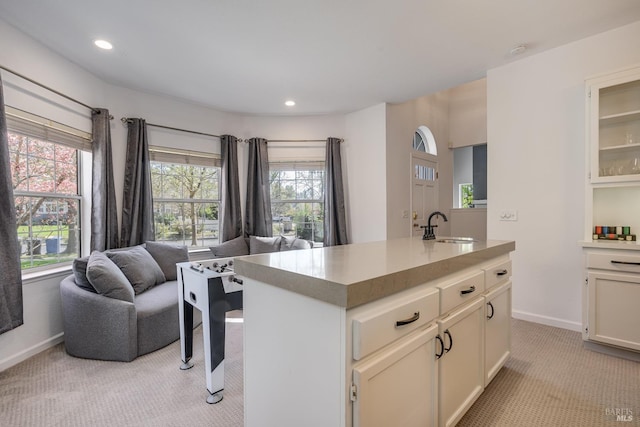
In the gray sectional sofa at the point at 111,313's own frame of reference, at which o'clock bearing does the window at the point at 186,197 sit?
The window is roughly at 8 o'clock from the gray sectional sofa.

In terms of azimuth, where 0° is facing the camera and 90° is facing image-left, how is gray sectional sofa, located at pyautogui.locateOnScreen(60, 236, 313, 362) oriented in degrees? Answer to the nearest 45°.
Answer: approximately 315°

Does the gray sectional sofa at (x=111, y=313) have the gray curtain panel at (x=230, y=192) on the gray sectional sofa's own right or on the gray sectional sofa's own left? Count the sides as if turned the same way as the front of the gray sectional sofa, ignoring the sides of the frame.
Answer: on the gray sectional sofa's own left

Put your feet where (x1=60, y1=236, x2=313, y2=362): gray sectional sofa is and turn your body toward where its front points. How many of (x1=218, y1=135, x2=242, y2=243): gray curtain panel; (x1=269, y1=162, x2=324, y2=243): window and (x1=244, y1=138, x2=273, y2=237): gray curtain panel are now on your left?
3

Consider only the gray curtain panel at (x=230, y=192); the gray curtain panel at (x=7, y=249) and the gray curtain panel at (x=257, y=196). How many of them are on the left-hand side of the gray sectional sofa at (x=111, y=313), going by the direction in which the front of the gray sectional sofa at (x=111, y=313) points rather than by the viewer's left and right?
2

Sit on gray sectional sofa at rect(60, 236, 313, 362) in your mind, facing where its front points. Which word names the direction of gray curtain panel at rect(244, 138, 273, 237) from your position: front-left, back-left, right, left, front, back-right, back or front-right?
left

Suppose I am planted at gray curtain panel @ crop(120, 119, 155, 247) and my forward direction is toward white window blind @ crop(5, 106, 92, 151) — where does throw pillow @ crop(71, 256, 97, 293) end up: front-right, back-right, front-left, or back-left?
front-left

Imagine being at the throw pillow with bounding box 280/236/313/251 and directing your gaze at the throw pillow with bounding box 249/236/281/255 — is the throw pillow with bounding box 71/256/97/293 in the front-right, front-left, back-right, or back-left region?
front-left

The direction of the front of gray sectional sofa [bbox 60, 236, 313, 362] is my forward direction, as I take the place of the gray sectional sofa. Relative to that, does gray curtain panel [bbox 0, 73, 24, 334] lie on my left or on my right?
on my right

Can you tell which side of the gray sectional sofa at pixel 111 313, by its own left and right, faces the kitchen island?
front

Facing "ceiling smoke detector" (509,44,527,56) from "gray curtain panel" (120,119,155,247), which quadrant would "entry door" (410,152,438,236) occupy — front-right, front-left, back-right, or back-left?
front-left
